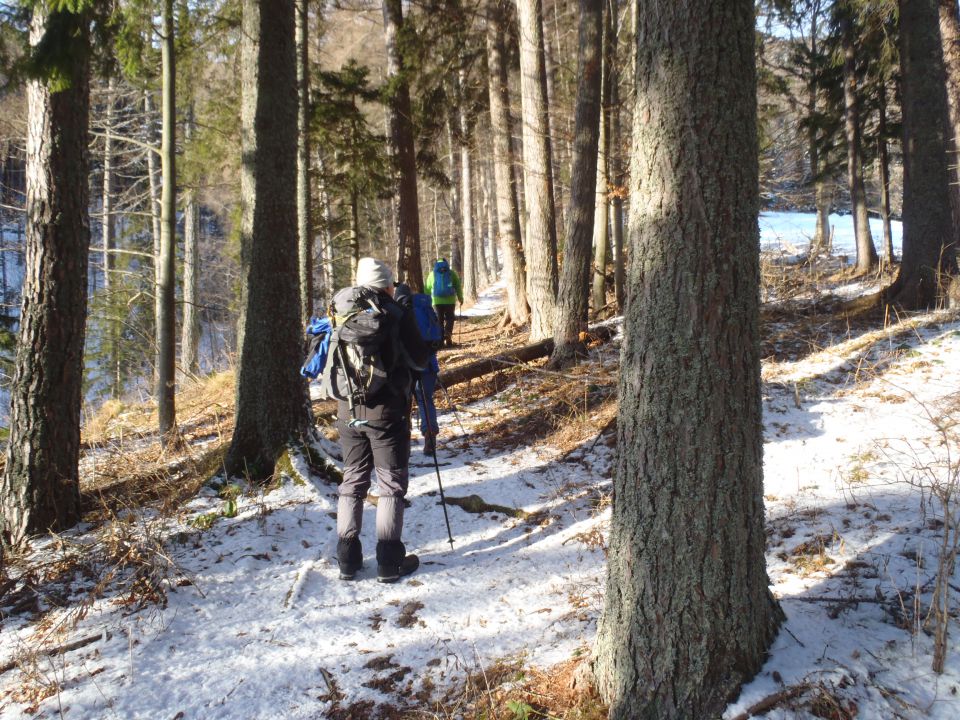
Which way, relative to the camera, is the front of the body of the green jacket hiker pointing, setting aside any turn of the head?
away from the camera

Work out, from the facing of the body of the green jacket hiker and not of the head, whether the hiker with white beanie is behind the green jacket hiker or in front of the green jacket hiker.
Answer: behind

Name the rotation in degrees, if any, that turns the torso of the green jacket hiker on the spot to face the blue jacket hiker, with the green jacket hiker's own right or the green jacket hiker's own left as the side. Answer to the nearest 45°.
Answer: approximately 180°

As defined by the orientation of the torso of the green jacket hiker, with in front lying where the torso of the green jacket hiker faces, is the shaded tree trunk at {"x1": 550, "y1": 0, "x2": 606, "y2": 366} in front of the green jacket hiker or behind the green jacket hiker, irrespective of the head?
behind
